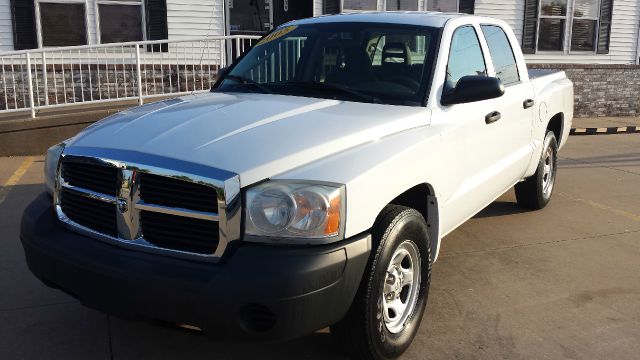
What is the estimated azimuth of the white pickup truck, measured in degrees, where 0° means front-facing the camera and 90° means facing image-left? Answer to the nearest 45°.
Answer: approximately 45°

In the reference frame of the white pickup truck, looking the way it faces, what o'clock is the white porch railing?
The white porch railing is roughly at 4 o'clock from the white pickup truck.
